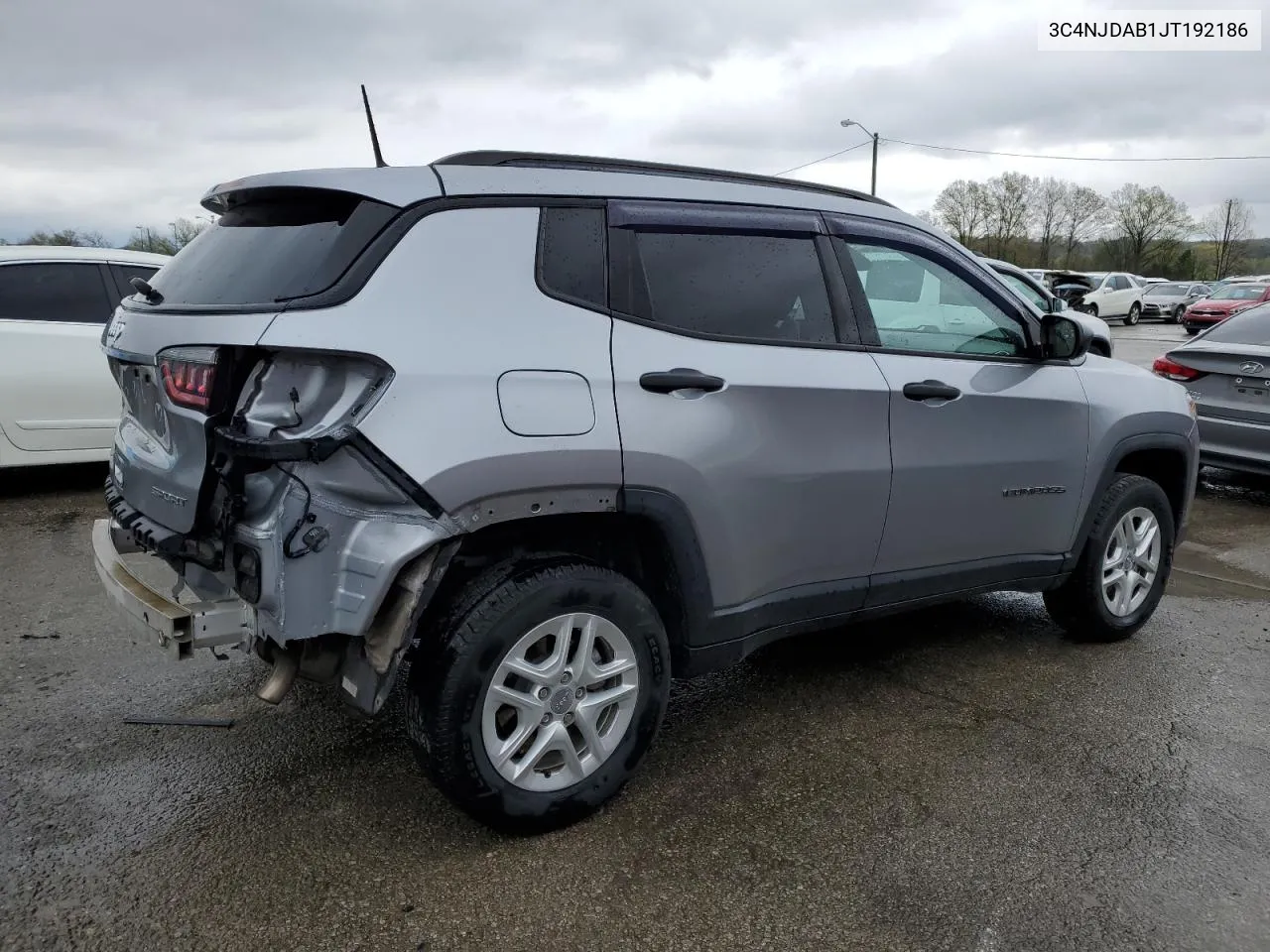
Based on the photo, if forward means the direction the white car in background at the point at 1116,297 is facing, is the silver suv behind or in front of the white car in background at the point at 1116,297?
in front

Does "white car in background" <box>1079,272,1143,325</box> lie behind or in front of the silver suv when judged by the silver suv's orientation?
in front

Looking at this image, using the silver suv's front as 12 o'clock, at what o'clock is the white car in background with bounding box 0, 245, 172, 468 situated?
The white car in background is roughly at 9 o'clock from the silver suv.

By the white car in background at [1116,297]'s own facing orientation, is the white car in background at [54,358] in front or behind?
in front

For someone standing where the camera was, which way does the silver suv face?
facing away from the viewer and to the right of the viewer

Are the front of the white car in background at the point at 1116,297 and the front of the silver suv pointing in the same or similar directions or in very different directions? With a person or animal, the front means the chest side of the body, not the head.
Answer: very different directions

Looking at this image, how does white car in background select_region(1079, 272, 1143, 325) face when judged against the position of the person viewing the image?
facing the viewer and to the left of the viewer
